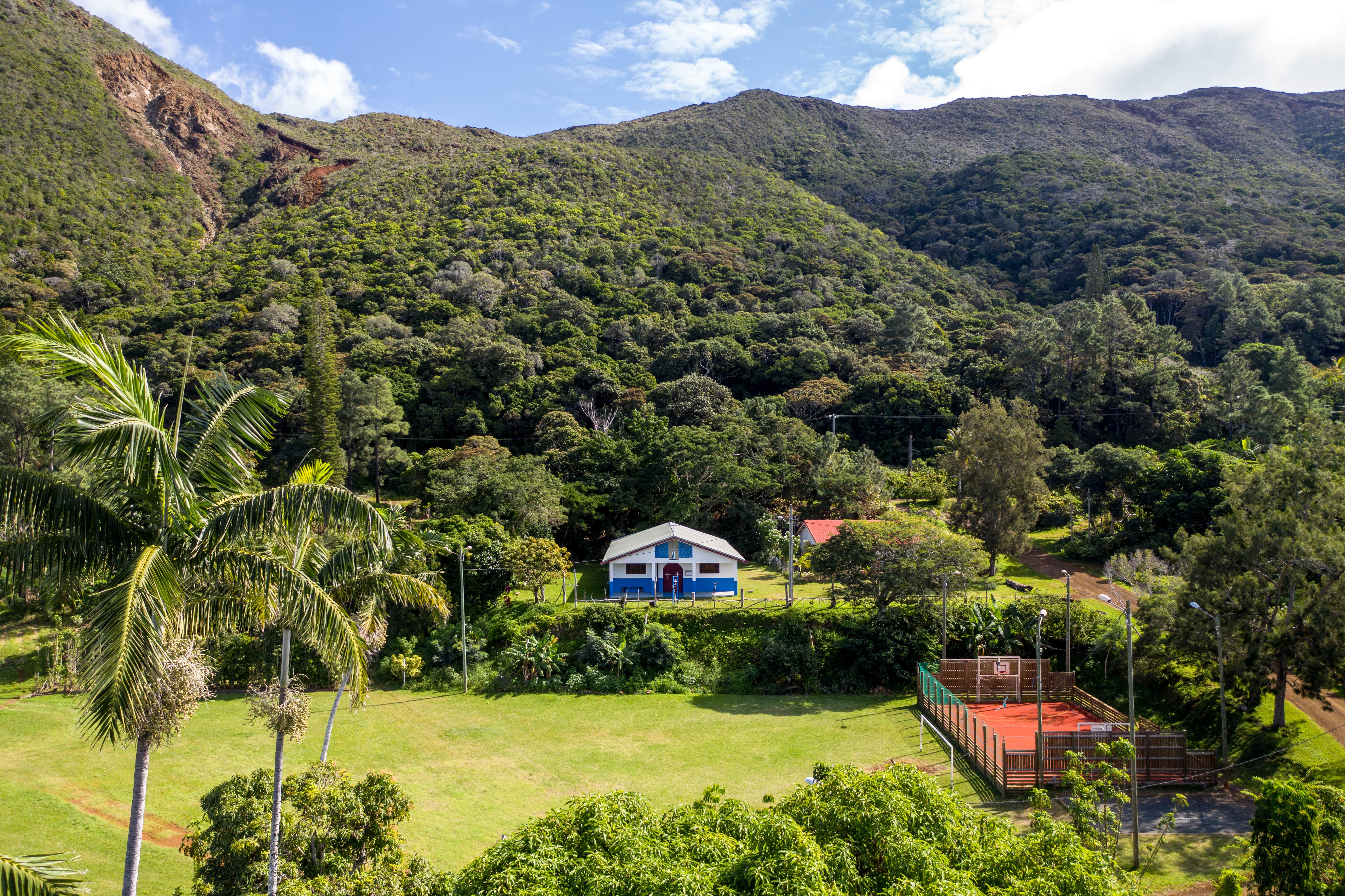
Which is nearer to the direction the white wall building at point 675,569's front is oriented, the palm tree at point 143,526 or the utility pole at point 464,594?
the palm tree

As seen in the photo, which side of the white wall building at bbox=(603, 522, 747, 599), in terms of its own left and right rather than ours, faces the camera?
front

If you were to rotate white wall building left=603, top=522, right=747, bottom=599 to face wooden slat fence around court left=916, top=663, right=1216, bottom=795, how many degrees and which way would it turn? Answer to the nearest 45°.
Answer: approximately 45° to its left

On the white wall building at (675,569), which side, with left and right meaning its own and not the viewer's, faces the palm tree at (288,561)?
front

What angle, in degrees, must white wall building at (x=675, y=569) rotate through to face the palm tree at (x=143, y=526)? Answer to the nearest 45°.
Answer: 0° — it already faces it

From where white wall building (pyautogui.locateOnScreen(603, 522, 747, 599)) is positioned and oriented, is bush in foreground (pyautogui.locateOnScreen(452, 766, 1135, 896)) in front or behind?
in front

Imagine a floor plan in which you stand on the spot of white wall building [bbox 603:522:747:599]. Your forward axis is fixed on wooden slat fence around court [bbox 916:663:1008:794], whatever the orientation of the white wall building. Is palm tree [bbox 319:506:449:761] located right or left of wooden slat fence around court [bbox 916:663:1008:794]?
right

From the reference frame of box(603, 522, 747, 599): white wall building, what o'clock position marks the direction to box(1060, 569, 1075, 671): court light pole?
The court light pole is roughly at 10 o'clock from the white wall building.
